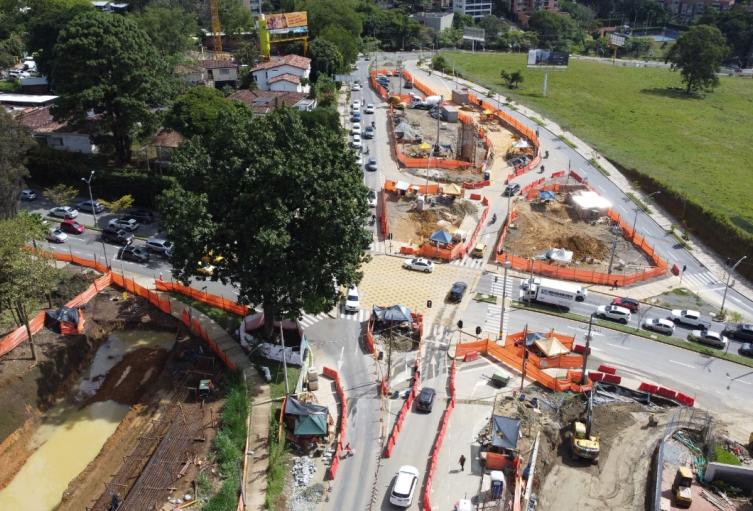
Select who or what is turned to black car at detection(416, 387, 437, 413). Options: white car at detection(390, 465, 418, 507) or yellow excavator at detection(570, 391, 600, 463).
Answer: the white car

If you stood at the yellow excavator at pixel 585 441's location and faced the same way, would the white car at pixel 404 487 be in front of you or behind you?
behind

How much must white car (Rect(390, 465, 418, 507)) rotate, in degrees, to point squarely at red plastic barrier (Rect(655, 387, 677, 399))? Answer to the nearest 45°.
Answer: approximately 45° to its right

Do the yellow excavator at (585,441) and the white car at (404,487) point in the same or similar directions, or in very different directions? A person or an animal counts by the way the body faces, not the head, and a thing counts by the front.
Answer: same or similar directions

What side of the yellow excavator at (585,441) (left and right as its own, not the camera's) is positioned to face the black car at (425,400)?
left

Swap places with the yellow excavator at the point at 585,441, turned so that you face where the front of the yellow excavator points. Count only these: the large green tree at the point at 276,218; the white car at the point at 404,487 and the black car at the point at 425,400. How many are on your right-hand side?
0

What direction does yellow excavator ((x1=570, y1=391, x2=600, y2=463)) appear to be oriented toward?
away from the camera

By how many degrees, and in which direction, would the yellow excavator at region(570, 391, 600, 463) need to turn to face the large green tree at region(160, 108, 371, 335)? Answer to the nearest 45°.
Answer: approximately 90° to its left

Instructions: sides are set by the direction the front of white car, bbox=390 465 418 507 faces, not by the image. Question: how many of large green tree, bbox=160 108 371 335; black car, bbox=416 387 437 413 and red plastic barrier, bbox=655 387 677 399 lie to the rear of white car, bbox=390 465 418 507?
0

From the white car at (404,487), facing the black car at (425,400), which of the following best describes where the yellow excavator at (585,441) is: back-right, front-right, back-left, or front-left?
front-right

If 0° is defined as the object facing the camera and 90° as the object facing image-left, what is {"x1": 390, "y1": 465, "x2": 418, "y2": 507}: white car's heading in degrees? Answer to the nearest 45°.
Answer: approximately 180°

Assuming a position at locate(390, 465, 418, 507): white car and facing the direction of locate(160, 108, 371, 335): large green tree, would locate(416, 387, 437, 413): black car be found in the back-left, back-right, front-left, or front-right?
front-right

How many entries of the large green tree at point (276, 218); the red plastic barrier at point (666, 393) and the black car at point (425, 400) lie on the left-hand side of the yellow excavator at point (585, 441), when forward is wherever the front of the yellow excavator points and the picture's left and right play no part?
2

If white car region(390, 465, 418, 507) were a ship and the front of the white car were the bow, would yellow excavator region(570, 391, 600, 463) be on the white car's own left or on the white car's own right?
on the white car's own right
